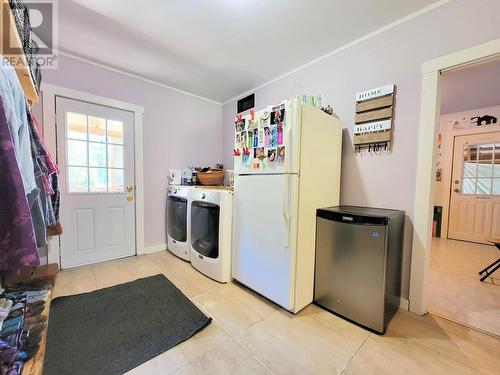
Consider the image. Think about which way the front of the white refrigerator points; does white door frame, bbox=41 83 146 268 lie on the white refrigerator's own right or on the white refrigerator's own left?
on the white refrigerator's own right

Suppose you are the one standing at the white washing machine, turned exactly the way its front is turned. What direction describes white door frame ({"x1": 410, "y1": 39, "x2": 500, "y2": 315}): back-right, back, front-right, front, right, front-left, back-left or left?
left

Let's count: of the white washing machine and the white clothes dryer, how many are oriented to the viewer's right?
0

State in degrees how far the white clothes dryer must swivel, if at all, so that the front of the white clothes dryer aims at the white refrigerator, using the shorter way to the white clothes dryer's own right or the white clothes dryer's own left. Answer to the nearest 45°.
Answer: approximately 90° to the white clothes dryer's own left

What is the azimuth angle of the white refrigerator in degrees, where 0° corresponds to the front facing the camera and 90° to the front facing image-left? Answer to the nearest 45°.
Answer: approximately 45°

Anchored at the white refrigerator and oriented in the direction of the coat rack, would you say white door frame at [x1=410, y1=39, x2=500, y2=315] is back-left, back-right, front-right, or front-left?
back-left

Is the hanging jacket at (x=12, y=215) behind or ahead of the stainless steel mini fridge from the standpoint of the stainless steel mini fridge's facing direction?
ahead

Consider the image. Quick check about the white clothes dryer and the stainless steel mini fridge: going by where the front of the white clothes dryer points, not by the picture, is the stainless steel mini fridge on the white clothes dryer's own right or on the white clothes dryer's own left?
on the white clothes dryer's own left

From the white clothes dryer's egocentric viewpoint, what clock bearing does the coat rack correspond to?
The coat rack is roughly at 12 o'clock from the white clothes dryer.

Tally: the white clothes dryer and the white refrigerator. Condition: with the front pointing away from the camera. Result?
0

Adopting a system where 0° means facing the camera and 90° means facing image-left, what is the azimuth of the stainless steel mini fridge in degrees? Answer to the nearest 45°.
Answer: approximately 45°
